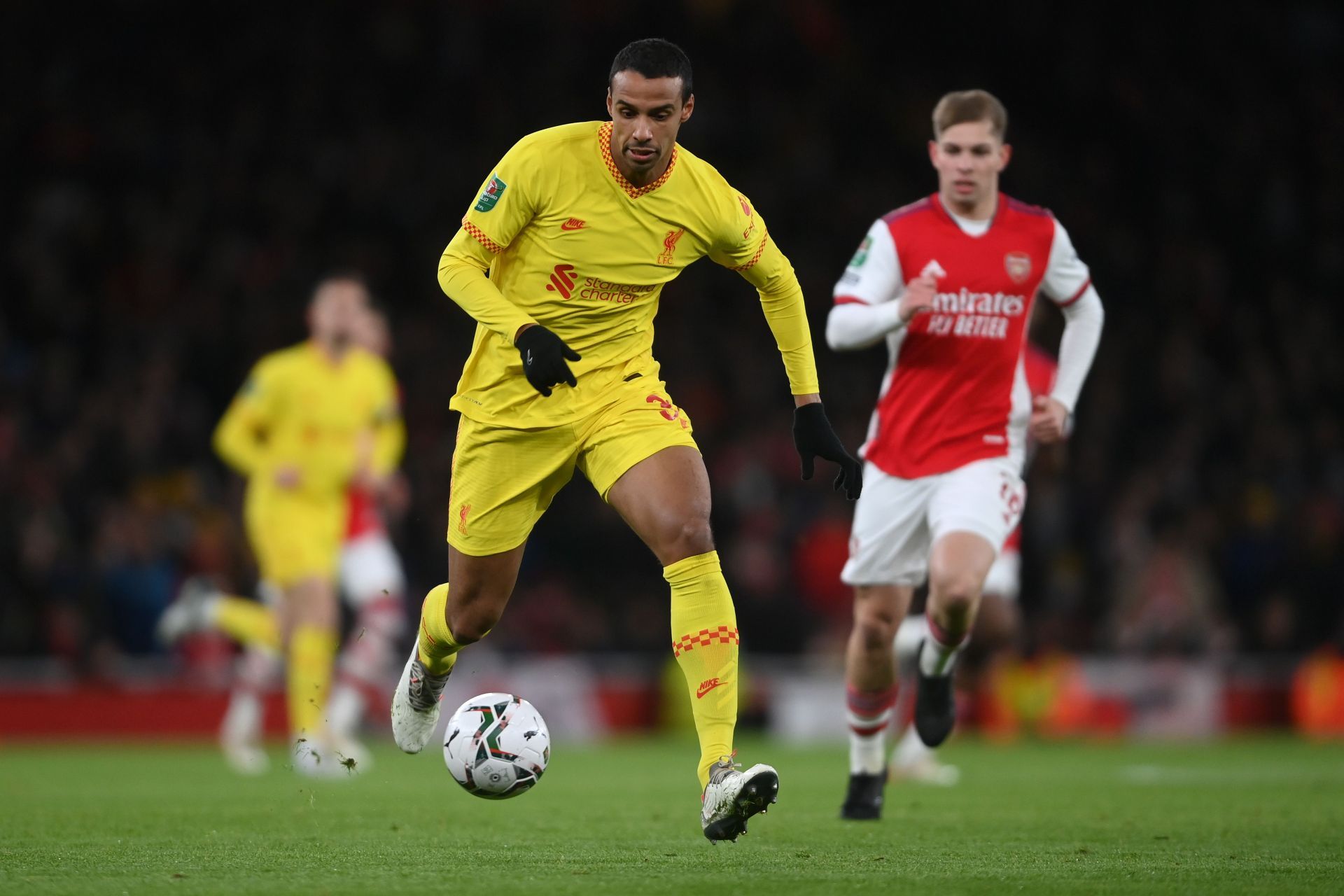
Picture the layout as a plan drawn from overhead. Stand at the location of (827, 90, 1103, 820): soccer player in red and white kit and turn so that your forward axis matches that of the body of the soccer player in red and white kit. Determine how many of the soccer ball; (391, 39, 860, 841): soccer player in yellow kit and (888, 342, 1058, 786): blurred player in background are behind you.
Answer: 1

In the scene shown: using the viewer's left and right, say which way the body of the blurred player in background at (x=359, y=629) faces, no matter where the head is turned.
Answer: facing the viewer and to the right of the viewer

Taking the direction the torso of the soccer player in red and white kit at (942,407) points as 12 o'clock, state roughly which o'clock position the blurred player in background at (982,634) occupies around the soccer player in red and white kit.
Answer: The blurred player in background is roughly at 6 o'clock from the soccer player in red and white kit.

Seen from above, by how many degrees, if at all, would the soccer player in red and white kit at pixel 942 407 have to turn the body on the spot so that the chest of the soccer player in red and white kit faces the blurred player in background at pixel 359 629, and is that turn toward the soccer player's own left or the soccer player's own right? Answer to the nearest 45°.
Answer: approximately 135° to the soccer player's own right

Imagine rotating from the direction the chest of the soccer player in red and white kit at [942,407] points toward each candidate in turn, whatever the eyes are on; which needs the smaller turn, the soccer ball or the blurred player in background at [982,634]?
the soccer ball
